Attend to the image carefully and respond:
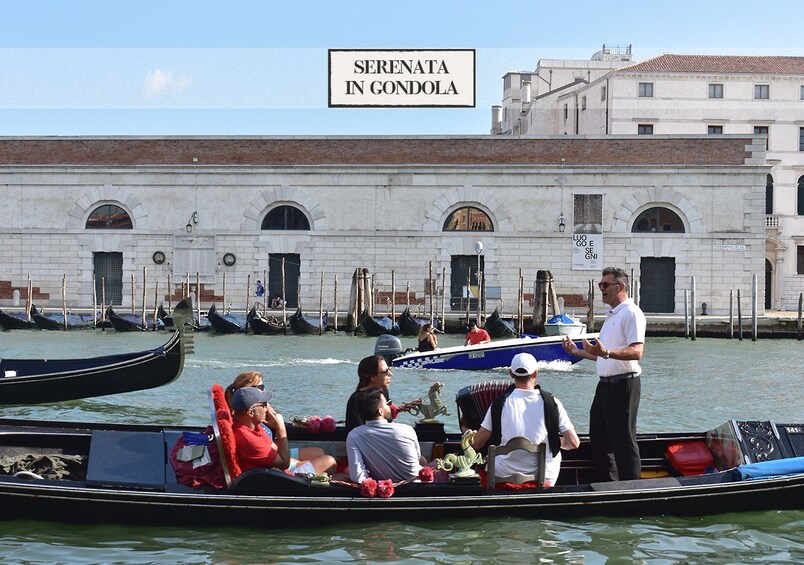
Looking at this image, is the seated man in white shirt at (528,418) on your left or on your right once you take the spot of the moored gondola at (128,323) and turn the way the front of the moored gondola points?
on your left

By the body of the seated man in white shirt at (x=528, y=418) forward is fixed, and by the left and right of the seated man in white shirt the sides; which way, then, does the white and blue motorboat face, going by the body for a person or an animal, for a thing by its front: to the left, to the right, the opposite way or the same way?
to the right

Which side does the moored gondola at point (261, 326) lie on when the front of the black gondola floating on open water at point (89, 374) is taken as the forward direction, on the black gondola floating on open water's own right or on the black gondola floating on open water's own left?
on the black gondola floating on open water's own left

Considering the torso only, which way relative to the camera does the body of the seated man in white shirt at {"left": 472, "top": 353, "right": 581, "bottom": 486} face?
away from the camera

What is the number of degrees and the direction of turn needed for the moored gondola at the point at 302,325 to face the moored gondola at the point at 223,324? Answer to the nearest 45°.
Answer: approximately 45° to its right

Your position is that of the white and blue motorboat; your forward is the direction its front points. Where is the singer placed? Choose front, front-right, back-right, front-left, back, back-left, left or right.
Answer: right

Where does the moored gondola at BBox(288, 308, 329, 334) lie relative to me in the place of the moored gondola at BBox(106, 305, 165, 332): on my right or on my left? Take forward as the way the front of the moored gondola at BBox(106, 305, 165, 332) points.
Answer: on my left

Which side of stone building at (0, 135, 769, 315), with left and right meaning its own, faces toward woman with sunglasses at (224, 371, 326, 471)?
front

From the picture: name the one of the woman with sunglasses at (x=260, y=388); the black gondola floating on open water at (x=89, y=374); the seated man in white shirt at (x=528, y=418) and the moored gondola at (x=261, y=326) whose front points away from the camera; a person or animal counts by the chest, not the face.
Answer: the seated man in white shirt

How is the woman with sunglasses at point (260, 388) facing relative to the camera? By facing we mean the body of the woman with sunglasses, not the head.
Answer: to the viewer's right

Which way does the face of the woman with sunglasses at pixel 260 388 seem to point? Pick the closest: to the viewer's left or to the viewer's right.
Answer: to the viewer's right

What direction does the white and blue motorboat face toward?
to the viewer's right

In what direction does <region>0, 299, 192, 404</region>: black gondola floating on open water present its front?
to the viewer's right

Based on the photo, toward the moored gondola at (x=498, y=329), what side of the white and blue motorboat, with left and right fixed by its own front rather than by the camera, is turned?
left

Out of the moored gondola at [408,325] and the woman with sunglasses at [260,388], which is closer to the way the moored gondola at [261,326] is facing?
the woman with sunglasses

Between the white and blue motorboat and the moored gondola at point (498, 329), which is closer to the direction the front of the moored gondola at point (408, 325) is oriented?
the white and blue motorboat

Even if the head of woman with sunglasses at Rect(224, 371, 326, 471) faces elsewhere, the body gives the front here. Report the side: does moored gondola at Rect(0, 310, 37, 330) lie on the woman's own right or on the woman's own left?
on the woman's own left

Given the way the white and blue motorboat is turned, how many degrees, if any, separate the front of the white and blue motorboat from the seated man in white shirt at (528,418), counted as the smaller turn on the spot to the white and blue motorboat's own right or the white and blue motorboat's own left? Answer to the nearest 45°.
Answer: approximately 90° to the white and blue motorboat's own right

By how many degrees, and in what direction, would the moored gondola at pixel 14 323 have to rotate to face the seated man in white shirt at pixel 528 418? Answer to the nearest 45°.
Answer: approximately 45° to its left

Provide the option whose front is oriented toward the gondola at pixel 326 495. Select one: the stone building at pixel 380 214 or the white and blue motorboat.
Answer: the stone building

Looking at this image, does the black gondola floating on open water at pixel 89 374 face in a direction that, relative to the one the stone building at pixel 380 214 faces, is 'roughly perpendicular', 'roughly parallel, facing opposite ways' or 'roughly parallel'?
roughly perpendicular
